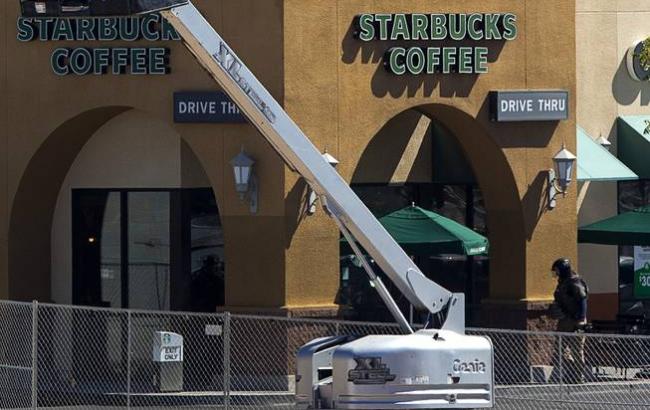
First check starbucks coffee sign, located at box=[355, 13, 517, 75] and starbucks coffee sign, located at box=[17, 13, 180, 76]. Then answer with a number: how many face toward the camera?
2

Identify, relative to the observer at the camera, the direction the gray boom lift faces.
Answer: facing to the left of the viewer

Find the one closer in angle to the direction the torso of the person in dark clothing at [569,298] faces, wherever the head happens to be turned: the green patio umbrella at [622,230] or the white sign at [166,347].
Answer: the white sign

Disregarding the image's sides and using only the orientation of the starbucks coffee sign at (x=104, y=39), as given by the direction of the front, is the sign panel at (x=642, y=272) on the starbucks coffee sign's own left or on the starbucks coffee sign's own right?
on the starbucks coffee sign's own left

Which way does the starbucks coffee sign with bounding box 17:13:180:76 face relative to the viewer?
toward the camera

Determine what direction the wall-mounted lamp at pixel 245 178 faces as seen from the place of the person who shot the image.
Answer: facing the viewer and to the left of the viewer

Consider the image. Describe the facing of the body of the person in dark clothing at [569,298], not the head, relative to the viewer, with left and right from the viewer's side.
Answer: facing to the left of the viewer

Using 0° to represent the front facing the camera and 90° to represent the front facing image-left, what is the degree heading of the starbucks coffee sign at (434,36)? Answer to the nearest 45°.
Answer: approximately 0°

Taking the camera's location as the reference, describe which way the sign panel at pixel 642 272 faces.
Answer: facing the viewer

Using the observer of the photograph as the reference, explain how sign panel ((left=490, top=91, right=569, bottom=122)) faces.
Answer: facing the viewer and to the right of the viewer

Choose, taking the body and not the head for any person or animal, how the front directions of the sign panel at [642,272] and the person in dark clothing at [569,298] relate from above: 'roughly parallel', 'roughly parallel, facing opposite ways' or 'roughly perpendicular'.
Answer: roughly perpendicular
